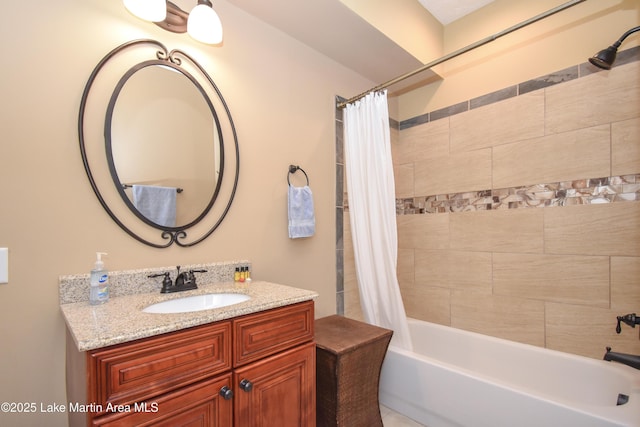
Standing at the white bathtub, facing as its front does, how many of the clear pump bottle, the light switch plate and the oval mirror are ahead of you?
3

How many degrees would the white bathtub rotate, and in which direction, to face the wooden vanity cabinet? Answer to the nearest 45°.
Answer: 0° — it already faces it

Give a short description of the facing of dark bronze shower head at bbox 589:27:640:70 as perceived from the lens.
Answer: facing to the left of the viewer

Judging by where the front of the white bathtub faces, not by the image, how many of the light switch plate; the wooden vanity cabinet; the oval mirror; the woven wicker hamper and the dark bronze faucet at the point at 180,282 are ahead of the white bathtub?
5

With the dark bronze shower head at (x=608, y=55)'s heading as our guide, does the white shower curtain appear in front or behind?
in front

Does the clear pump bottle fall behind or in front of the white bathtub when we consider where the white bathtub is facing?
in front

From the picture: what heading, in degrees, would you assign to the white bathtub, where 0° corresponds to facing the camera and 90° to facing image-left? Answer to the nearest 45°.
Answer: approximately 45°

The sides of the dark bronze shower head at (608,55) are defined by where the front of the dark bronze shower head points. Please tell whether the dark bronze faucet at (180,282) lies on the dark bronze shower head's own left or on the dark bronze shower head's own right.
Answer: on the dark bronze shower head's own left
